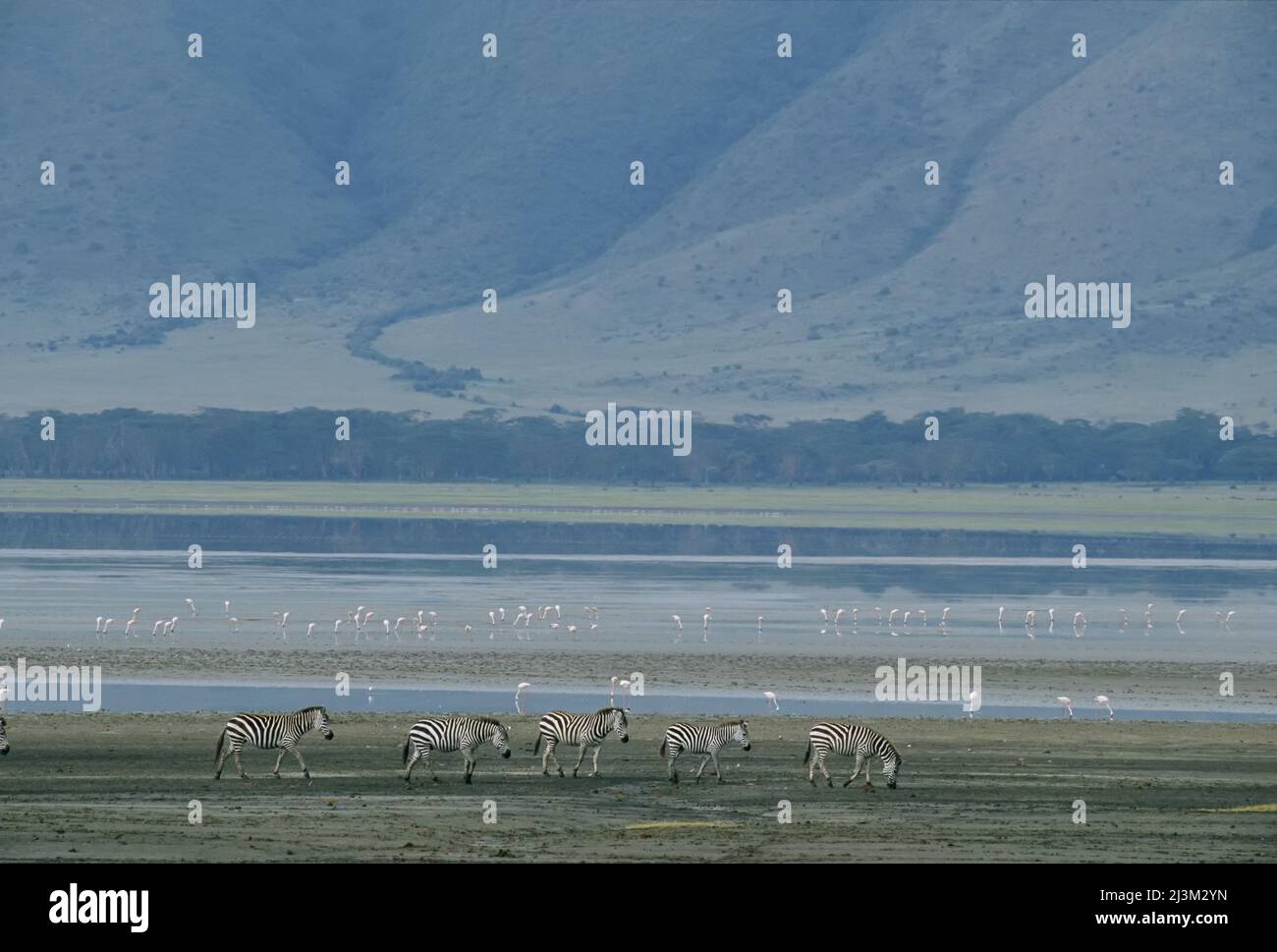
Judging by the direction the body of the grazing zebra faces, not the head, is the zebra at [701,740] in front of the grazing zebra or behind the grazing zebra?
behind

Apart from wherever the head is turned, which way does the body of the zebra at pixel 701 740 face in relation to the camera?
to the viewer's right

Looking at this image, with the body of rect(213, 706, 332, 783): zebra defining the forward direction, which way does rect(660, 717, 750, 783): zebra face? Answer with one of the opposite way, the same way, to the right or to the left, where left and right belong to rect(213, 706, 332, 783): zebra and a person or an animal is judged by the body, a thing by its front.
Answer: the same way

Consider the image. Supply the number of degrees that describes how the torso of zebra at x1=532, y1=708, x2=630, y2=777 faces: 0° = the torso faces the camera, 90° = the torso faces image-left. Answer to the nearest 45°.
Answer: approximately 270°

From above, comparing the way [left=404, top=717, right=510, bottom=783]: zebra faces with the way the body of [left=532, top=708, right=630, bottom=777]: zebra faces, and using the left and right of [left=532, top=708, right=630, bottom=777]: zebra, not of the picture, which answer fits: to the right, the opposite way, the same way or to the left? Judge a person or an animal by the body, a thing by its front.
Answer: the same way

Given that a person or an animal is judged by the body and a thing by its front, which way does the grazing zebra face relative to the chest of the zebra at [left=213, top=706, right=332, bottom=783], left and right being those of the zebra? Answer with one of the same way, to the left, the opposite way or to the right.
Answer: the same way

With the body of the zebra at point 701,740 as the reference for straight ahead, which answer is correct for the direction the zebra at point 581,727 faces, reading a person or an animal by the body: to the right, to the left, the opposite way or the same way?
the same way

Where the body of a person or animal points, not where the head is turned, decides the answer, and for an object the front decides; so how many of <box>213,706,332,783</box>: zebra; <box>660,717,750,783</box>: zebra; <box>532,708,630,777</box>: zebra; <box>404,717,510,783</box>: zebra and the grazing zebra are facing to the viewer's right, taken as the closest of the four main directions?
5

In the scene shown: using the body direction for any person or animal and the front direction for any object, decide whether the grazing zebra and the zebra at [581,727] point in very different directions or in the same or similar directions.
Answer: same or similar directions

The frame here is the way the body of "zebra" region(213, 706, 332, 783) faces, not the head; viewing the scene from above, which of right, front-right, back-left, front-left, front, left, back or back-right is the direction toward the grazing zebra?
front

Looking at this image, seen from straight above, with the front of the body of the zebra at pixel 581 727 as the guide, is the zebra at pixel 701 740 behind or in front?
in front

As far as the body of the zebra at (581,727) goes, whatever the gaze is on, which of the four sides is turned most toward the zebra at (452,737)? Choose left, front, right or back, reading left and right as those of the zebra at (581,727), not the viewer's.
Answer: back

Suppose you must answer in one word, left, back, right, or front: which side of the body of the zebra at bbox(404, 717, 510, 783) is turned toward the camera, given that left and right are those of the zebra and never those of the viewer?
right

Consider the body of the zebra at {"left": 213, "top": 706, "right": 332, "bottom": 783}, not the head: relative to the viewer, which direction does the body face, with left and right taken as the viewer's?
facing to the right of the viewer

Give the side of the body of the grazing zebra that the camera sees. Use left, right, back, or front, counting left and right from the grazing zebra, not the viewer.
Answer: right

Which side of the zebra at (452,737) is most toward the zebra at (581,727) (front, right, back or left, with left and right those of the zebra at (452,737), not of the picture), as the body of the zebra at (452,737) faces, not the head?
front

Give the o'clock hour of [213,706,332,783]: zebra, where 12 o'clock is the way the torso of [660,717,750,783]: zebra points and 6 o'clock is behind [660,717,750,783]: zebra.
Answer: [213,706,332,783]: zebra is roughly at 6 o'clock from [660,717,750,783]: zebra.

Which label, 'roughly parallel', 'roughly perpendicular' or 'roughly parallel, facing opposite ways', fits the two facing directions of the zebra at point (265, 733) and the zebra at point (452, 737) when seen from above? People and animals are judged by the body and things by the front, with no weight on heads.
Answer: roughly parallel

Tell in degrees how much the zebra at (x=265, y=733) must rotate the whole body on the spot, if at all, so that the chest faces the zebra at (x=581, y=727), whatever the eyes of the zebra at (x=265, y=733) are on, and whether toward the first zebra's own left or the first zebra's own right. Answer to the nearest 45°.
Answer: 0° — it already faces it
